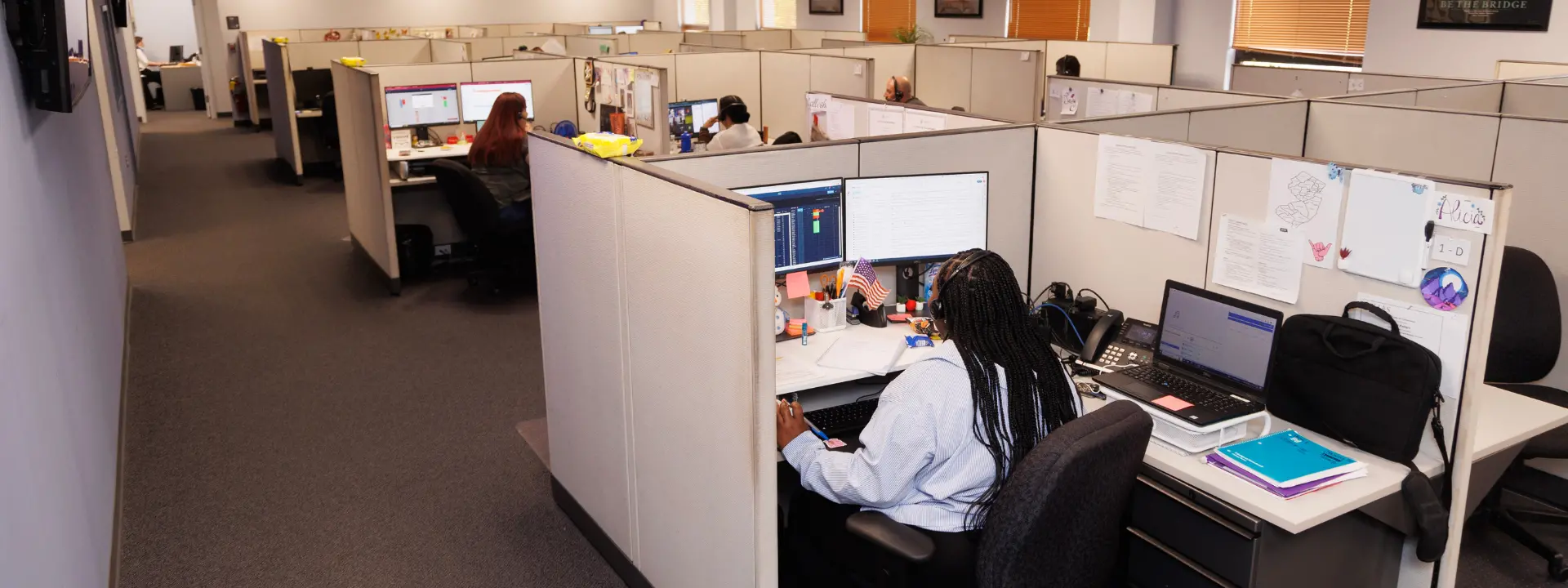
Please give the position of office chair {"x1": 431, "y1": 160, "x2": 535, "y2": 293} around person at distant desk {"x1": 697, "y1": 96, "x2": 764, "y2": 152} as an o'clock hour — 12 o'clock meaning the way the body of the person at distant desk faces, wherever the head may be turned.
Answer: The office chair is roughly at 10 o'clock from the person at distant desk.

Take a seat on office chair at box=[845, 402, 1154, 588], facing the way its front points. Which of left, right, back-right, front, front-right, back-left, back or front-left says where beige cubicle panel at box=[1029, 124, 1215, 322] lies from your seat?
front-right

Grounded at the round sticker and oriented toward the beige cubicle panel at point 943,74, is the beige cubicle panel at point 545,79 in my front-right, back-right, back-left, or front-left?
front-left

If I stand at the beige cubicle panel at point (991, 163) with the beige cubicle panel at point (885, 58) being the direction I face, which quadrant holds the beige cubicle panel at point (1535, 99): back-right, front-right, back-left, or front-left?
front-right

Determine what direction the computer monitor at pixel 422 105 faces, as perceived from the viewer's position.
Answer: facing the viewer

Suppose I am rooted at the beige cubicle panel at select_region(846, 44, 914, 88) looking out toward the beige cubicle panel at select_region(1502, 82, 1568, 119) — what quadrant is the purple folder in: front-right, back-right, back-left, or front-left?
front-right

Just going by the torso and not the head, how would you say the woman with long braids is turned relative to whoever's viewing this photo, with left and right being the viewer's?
facing away from the viewer and to the left of the viewer

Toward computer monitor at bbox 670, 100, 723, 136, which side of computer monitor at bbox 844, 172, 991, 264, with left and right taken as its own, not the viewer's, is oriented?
back

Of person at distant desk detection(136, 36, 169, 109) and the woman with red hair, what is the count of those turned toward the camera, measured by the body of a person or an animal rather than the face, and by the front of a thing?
0

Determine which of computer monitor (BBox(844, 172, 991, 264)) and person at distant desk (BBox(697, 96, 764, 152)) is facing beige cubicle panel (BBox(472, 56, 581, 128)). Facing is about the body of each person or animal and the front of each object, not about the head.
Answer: the person at distant desk

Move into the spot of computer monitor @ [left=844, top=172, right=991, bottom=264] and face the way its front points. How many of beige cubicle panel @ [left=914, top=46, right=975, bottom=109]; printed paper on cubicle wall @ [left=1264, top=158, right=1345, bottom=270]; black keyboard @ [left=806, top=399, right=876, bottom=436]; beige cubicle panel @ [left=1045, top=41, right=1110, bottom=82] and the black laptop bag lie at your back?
2

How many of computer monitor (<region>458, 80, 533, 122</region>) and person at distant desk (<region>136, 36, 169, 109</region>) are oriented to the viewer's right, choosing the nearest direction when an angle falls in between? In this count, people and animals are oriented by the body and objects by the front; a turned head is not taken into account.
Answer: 1

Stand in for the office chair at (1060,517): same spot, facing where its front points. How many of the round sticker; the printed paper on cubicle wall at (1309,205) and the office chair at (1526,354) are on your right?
3

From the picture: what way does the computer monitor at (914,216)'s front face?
toward the camera

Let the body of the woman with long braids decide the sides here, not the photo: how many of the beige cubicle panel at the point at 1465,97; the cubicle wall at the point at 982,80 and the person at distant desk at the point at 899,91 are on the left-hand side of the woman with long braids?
0

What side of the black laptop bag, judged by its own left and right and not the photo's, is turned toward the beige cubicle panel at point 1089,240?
right

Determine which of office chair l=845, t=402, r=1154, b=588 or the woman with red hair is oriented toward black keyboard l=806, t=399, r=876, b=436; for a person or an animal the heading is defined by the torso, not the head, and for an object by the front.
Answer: the office chair

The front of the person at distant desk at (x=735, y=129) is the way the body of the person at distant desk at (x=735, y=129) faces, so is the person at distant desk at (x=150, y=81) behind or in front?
in front

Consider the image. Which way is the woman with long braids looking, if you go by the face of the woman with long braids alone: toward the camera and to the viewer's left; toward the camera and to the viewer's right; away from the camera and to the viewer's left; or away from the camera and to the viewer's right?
away from the camera and to the viewer's left

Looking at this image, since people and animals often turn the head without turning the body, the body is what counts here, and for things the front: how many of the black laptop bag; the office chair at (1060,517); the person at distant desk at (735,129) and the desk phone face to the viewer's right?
0

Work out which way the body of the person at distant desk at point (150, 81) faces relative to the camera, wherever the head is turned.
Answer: to the viewer's right

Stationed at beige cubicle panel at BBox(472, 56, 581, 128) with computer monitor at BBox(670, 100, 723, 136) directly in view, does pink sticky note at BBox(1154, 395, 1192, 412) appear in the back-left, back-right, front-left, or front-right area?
front-right
